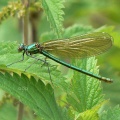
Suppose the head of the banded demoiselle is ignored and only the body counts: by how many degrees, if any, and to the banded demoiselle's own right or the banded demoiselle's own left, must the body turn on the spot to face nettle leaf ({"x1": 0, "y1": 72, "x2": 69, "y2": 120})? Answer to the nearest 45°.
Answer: approximately 45° to the banded demoiselle's own left

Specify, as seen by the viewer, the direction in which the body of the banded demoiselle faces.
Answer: to the viewer's left

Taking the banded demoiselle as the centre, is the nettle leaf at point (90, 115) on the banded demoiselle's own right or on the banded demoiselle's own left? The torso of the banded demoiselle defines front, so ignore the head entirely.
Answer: on the banded demoiselle's own left

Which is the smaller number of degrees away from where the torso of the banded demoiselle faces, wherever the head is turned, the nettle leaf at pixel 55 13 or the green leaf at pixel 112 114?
the nettle leaf

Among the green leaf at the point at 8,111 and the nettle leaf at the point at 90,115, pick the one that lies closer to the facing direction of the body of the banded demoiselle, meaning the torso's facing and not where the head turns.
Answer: the green leaf
